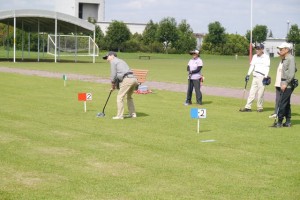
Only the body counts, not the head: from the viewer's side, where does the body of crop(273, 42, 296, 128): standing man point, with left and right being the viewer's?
facing to the left of the viewer

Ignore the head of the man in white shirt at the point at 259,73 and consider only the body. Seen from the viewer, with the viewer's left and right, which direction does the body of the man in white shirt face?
facing the viewer and to the left of the viewer

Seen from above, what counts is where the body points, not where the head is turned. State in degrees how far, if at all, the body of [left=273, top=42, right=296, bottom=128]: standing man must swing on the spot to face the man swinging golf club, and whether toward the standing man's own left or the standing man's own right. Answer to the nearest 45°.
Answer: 0° — they already face them

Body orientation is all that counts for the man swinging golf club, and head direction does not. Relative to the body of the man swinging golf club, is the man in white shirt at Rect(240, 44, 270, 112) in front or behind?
behind

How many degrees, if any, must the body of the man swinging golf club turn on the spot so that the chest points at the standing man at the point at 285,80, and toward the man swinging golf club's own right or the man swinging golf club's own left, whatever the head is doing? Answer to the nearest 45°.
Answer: approximately 180°

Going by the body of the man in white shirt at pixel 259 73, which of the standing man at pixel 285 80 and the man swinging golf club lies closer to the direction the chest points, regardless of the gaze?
the man swinging golf club

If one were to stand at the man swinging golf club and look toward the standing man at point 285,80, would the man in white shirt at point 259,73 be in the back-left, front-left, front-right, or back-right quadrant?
front-left

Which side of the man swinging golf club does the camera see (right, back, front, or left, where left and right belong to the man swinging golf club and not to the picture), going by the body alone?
left

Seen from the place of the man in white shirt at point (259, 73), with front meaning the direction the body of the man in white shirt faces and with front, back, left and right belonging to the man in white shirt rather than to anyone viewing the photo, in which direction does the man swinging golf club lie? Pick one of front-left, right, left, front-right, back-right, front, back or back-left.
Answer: front

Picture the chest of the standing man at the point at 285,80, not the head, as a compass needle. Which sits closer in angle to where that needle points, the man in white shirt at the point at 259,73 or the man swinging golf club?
the man swinging golf club

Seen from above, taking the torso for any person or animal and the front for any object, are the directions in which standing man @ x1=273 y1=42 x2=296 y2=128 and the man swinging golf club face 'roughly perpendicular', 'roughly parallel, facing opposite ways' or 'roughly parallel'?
roughly parallel
